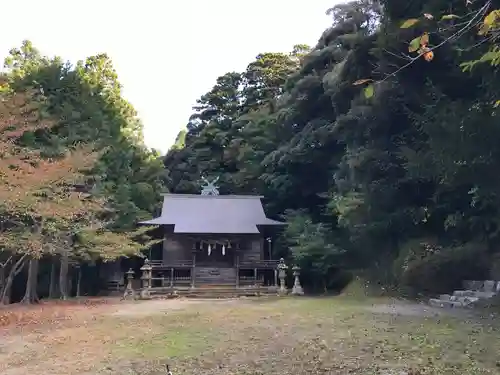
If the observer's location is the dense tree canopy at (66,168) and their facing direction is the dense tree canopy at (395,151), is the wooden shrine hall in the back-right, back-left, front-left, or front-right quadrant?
front-left

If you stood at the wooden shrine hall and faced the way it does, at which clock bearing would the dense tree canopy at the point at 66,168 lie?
The dense tree canopy is roughly at 2 o'clock from the wooden shrine hall.

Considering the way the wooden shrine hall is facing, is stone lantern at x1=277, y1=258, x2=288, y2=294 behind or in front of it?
in front

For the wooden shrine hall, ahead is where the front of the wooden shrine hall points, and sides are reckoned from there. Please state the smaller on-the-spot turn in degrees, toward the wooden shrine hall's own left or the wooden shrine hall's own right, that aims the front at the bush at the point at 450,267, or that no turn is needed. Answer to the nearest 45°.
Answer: approximately 45° to the wooden shrine hall's own left

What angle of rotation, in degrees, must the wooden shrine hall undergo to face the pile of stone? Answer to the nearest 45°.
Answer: approximately 45° to its left

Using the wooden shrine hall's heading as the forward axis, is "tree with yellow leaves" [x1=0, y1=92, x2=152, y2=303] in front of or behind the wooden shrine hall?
in front

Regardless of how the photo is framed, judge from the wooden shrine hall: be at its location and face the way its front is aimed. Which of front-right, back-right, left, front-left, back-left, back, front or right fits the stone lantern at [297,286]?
front-left

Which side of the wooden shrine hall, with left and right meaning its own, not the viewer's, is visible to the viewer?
front
